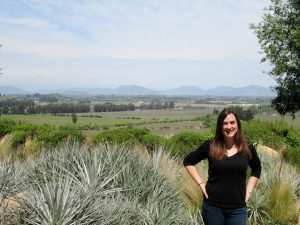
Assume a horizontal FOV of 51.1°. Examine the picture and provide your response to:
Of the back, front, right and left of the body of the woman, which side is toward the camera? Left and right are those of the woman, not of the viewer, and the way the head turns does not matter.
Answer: front

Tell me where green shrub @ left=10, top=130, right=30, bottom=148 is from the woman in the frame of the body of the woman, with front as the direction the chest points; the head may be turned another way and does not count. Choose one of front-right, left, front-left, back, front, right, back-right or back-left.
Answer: back-right

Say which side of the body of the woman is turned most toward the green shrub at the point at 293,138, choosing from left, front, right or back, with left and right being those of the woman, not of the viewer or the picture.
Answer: back

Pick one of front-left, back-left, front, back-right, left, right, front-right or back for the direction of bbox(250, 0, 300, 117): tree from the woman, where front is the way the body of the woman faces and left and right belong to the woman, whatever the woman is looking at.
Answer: back

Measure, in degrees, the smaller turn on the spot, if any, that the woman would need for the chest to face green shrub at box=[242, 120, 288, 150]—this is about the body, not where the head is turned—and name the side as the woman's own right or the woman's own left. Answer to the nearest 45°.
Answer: approximately 180°

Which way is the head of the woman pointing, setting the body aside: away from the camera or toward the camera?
toward the camera

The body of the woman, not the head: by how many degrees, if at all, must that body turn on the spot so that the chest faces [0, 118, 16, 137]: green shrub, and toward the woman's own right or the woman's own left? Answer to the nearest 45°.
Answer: approximately 135° to the woman's own right

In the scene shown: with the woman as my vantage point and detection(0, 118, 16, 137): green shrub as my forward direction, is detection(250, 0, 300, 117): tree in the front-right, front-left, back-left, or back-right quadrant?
front-right

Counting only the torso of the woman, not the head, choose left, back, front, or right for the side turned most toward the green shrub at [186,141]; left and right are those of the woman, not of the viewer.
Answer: back
